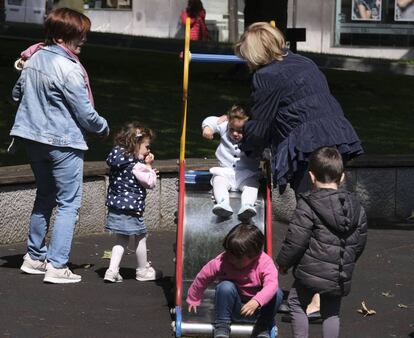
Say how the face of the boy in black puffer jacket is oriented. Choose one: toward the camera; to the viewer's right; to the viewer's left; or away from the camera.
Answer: away from the camera

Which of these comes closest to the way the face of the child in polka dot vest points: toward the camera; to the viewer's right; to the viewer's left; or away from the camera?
to the viewer's right

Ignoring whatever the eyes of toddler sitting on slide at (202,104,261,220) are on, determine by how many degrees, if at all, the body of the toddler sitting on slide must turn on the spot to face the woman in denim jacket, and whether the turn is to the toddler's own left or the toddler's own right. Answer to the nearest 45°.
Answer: approximately 90° to the toddler's own right

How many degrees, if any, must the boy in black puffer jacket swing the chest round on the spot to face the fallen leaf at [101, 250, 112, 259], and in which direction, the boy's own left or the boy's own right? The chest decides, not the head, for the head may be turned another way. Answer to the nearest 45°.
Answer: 0° — they already face it

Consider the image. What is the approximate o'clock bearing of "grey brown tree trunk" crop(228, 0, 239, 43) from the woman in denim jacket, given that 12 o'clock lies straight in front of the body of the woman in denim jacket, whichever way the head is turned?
The grey brown tree trunk is roughly at 11 o'clock from the woman in denim jacket.
